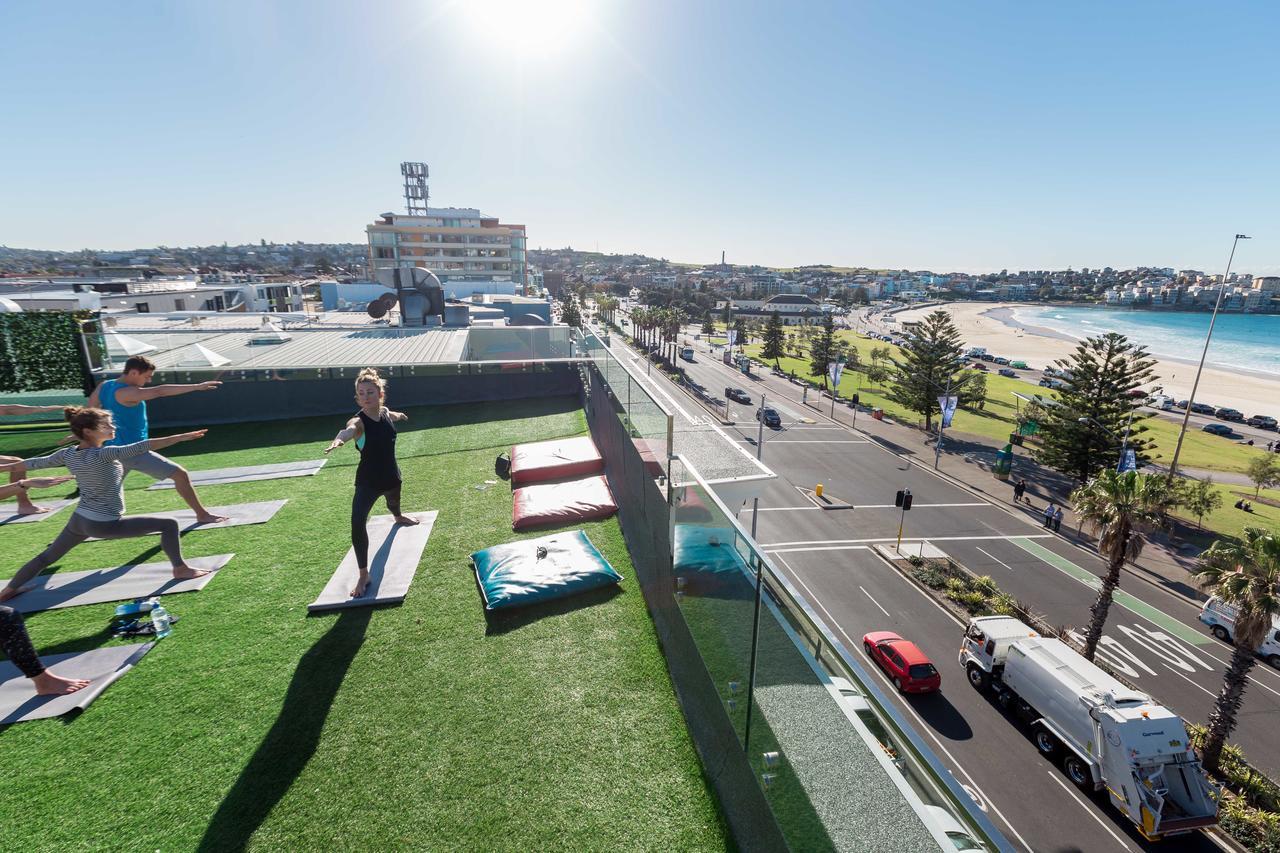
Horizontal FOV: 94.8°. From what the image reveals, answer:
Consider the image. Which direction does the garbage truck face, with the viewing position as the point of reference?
facing away from the viewer and to the left of the viewer

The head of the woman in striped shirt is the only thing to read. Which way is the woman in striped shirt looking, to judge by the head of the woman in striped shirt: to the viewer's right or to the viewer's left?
to the viewer's right

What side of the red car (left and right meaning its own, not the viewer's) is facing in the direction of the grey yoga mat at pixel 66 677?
left

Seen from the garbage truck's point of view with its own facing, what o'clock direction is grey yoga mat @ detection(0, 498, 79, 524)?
The grey yoga mat is roughly at 9 o'clock from the garbage truck.

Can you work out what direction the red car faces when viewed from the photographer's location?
facing away from the viewer and to the left of the viewer

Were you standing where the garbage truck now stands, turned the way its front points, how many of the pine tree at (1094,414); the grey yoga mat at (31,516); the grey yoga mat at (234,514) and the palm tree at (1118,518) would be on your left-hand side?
2

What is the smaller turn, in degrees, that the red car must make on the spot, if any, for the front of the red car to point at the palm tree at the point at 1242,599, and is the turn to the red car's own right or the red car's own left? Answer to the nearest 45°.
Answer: approximately 135° to the red car's own right

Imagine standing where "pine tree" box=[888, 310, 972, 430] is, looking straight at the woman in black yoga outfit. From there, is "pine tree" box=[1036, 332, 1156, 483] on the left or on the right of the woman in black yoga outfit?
left

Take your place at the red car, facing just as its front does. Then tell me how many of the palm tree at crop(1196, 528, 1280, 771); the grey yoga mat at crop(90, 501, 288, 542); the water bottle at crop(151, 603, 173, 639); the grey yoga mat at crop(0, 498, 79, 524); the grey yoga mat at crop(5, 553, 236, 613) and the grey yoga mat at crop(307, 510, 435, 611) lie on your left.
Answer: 5
